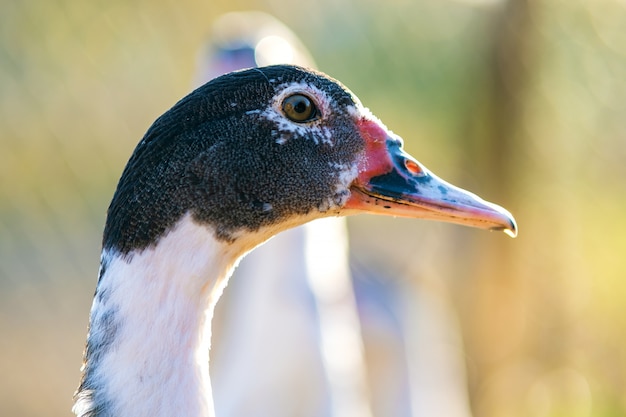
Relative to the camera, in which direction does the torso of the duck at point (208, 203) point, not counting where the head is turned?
to the viewer's right

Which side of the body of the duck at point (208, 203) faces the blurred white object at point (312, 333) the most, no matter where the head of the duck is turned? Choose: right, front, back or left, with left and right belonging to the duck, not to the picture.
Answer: left
